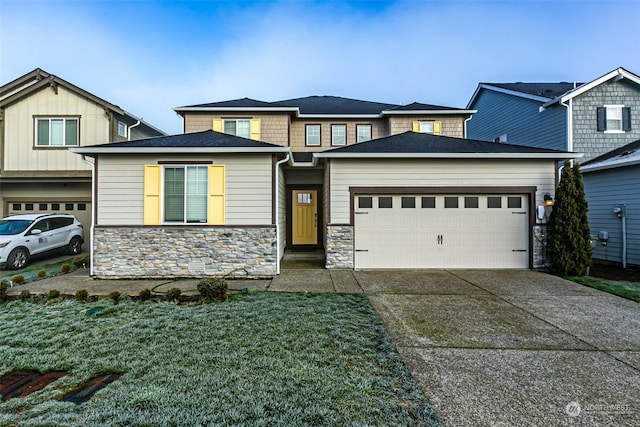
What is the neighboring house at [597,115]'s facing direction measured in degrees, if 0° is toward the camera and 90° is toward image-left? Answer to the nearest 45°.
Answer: approximately 0°

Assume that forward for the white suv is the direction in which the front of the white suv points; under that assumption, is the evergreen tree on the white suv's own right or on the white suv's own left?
on the white suv's own left

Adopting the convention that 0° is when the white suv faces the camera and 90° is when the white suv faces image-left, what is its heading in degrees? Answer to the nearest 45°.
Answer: approximately 45°

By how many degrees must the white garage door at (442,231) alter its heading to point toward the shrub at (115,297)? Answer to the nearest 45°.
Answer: approximately 45° to its right

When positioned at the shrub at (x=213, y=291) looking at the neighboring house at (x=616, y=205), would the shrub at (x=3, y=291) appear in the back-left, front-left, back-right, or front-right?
back-left
